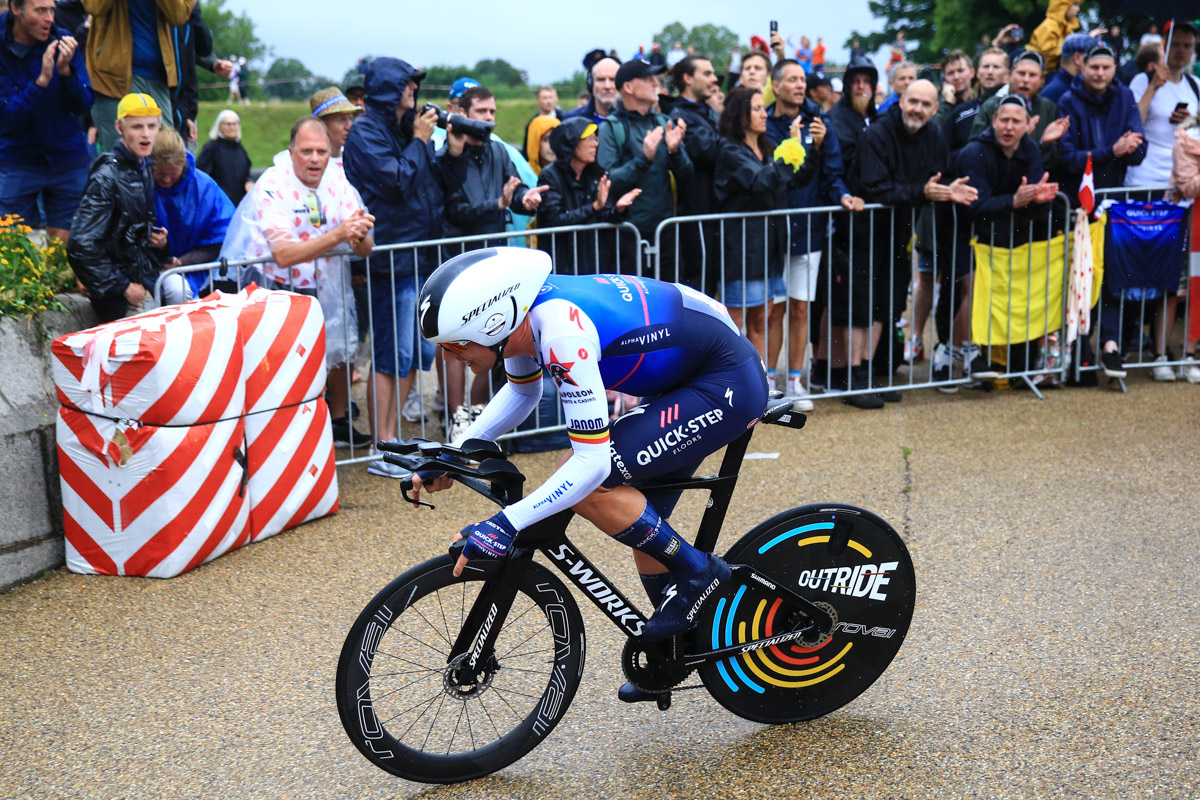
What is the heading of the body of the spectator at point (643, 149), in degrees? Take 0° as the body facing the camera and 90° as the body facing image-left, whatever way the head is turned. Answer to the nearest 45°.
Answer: approximately 315°

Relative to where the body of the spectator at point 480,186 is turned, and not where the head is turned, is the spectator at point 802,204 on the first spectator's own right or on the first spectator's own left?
on the first spectator's own left

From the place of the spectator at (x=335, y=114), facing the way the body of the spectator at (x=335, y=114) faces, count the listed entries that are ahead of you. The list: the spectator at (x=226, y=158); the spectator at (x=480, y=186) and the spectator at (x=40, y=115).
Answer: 1

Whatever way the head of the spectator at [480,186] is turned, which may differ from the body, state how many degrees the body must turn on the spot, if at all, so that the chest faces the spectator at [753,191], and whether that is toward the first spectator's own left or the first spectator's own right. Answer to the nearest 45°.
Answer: approximately 45° to the first spectator's own left

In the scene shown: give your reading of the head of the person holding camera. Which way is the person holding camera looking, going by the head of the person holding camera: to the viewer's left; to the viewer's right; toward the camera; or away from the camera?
to the viewer's right

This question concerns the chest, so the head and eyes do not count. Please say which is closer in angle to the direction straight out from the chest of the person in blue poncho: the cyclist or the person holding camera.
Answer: the cyclist

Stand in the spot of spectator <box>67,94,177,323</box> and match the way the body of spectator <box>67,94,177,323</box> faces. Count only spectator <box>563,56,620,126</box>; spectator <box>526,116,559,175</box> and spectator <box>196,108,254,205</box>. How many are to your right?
0

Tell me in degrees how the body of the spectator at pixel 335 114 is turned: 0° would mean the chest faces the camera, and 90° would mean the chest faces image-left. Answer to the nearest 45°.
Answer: approximately 315°

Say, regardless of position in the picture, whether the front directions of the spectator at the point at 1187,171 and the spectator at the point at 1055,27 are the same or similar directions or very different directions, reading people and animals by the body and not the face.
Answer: same or similar directions

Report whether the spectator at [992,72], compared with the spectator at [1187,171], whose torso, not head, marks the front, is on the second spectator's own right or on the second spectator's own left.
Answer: on the second spectator's own right

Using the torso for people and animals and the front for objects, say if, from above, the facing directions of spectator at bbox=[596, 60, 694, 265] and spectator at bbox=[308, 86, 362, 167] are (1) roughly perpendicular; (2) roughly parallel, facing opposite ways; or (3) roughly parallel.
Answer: roughly parallel

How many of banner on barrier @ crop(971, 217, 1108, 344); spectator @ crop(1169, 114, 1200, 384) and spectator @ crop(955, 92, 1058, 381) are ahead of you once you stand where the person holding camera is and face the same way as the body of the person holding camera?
3

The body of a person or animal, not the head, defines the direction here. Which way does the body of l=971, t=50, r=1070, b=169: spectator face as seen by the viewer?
toward the camera

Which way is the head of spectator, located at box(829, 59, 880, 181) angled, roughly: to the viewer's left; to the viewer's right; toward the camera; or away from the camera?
toward the camera

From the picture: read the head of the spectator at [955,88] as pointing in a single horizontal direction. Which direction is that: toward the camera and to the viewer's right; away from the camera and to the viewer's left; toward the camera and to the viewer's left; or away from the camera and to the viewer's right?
toward the camera and to the viewer's left

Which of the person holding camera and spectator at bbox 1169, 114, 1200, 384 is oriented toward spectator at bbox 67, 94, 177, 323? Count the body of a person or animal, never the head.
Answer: spectator at bbox 1169, 114, 1200, 384

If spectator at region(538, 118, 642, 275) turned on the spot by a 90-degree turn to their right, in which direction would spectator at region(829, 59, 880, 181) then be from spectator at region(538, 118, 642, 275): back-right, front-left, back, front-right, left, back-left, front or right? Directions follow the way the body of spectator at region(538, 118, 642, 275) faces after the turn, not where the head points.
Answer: back

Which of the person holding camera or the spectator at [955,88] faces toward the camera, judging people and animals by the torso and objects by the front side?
the spectator
